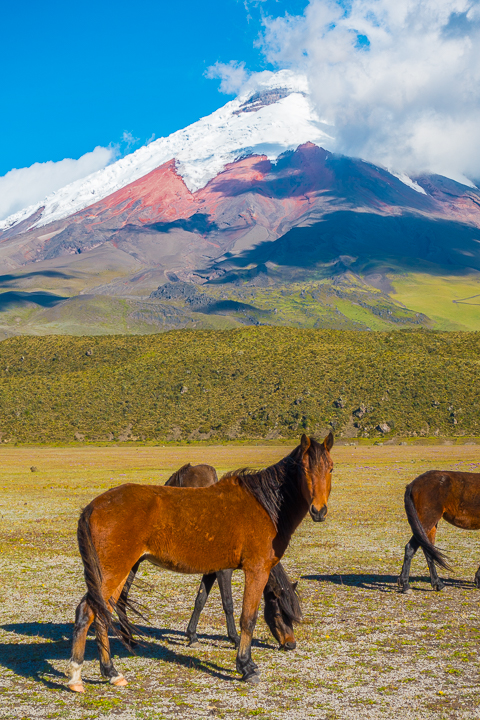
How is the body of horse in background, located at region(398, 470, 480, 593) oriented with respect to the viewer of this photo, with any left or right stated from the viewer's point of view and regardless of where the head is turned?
facing to the right of the viewer

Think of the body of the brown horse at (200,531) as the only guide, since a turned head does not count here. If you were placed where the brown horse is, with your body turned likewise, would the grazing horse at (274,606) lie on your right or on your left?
on your left

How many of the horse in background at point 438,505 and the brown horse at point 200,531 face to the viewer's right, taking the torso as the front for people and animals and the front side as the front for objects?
2

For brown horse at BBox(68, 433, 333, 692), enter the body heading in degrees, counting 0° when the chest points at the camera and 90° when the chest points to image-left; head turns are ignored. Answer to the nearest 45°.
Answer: approximately 270°

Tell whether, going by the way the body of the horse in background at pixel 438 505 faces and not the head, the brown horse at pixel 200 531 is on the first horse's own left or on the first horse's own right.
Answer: on the first horse's own right

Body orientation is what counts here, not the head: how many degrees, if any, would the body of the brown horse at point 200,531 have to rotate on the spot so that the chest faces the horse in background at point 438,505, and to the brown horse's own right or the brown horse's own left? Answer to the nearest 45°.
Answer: approximately 45° to the brown horse's own left

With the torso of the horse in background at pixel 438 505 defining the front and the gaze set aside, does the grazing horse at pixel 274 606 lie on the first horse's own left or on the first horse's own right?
on the first horse's own right

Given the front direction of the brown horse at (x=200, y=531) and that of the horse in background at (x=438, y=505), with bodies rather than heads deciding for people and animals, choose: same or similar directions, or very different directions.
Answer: same or similar directions
